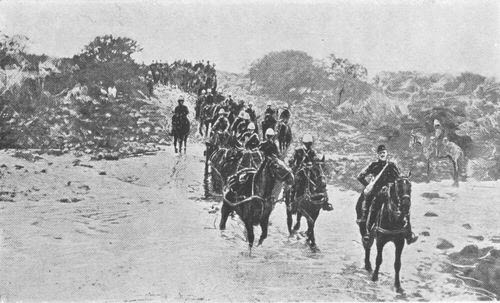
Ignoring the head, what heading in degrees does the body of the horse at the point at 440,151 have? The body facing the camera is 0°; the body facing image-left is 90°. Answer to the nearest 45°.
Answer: approximately 90°

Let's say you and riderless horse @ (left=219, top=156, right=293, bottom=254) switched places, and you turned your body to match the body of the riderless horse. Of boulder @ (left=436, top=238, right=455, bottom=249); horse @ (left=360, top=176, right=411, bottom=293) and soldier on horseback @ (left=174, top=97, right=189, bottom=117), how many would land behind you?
1

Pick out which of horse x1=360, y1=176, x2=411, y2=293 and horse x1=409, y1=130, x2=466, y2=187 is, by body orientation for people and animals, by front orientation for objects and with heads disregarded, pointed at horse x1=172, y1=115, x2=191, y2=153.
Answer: horse x1=409, y1=130, x2=466, y2=187

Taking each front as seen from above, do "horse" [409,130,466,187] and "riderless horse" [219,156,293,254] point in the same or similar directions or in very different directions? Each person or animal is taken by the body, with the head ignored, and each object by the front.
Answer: very different directions

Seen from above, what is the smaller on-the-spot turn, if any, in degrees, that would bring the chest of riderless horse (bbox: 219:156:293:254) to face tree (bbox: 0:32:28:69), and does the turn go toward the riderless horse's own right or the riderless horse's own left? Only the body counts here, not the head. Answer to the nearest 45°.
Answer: approximately 135° to the riderless horse's own right

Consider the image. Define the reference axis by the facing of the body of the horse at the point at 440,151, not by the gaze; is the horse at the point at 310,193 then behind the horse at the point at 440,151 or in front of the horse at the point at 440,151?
in front

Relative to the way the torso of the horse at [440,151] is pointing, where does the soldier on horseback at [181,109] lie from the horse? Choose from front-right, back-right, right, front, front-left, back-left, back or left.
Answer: front

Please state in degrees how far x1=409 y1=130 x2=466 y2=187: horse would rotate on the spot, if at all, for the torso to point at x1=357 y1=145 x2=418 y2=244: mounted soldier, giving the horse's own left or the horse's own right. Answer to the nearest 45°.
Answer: approximately 45° to the horse's own left

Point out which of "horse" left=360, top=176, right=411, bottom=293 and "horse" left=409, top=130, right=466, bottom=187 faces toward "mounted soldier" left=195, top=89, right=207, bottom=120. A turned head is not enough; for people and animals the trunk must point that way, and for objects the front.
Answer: "horse" left=409, top=130, right=466, bottom=187

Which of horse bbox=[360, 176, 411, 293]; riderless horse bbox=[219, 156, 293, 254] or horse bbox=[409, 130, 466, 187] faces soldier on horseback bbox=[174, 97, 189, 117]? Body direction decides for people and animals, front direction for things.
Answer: horse bbox=[409, 130, 466, 187]

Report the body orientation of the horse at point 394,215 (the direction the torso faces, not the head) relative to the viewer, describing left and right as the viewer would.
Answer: facing the viewer and to the right of the viewer

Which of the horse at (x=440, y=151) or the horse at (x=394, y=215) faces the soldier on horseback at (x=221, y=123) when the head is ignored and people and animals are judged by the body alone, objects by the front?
the horse at (x=440, y=151)

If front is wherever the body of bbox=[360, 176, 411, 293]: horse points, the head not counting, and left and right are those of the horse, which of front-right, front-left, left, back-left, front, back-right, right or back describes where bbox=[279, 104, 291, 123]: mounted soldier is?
back

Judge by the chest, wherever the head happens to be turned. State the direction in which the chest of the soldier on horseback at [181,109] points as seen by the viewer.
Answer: toward the camera

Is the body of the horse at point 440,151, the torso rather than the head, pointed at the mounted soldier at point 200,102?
yes

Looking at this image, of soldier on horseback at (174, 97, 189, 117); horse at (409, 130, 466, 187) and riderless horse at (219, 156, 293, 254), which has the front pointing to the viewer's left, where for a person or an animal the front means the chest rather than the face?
the horse
